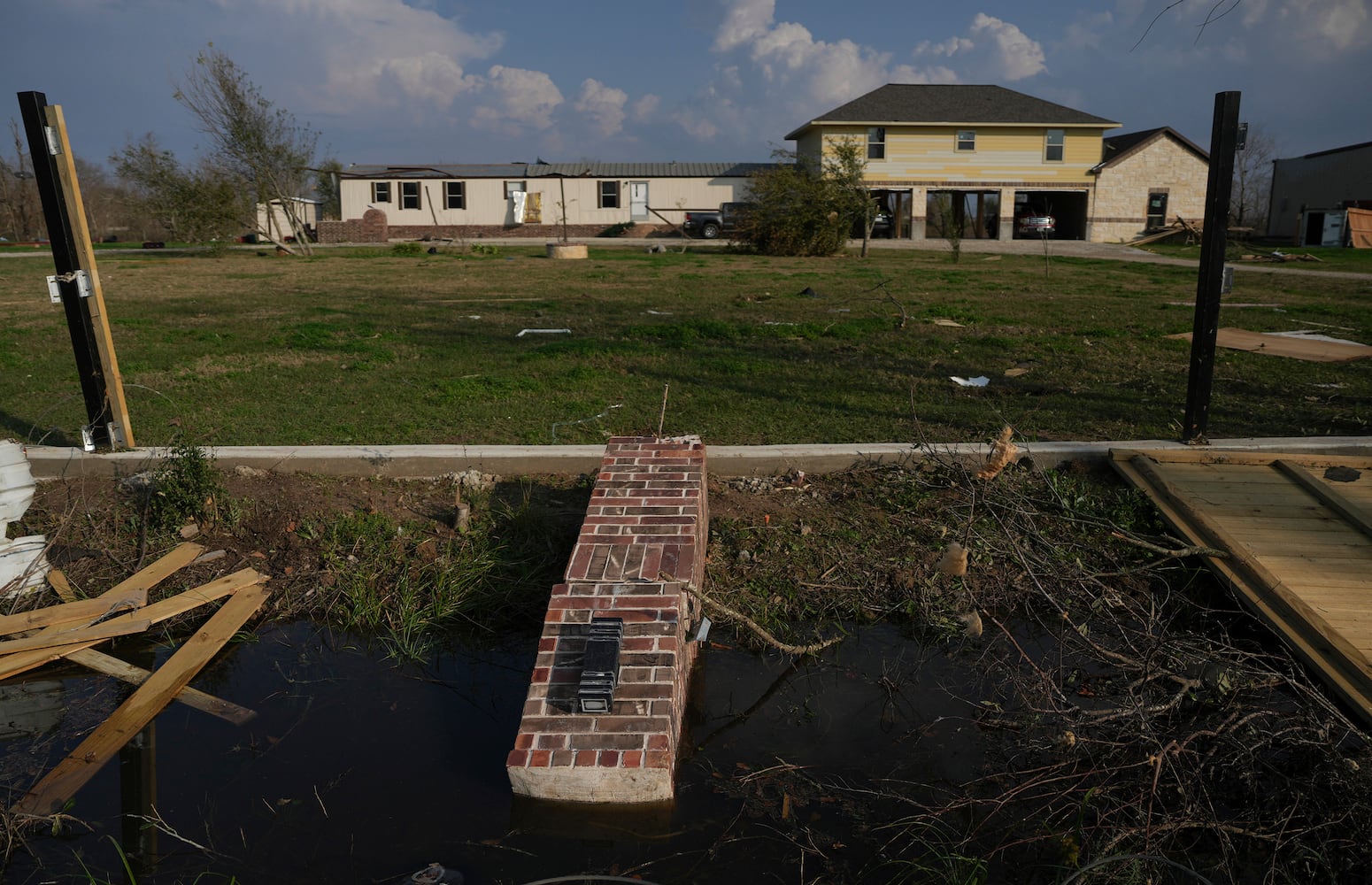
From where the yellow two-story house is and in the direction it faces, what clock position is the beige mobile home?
The beige mobile home is roughly at 3 o'clock from the yellow two-story house.

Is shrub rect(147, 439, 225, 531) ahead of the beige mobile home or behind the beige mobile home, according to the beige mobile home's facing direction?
ahead

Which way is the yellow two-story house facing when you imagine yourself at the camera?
facing the viewer

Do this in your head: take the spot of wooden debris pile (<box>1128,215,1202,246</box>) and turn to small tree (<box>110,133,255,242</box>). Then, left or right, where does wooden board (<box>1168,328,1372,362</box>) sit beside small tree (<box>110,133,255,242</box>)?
left

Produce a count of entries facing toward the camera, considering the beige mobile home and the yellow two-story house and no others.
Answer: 2

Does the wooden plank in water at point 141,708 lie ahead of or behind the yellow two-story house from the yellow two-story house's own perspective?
ahead

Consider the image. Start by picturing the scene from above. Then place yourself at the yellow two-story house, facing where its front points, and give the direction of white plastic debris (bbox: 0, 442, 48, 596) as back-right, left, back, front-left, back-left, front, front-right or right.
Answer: front

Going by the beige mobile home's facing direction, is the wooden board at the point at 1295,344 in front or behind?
in front

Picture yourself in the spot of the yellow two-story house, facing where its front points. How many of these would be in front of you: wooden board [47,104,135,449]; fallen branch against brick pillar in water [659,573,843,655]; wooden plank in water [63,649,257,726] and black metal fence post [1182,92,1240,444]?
4

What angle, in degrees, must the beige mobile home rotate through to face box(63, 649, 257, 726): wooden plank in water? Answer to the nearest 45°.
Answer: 0° — it already faces it

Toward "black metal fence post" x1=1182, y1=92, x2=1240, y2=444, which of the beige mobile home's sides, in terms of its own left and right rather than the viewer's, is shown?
front

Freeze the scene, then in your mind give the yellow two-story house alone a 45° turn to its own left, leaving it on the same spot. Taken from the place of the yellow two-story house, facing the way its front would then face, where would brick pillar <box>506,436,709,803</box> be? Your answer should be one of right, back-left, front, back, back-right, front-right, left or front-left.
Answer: front-right
